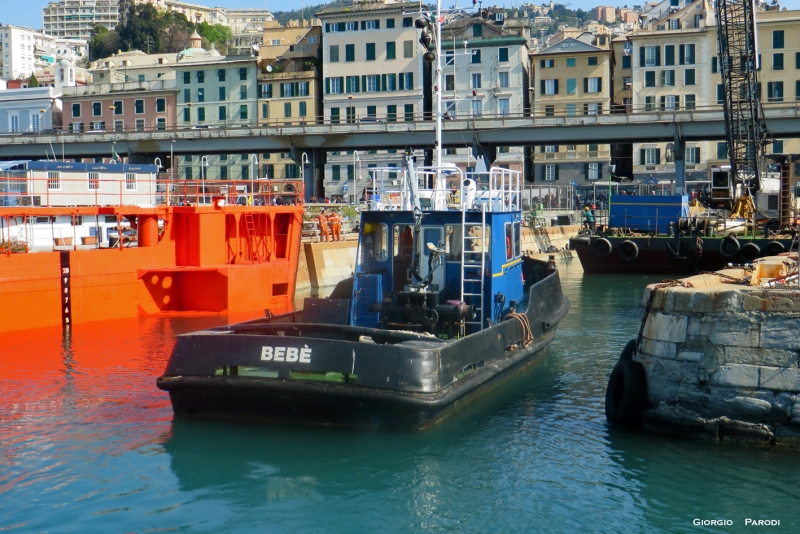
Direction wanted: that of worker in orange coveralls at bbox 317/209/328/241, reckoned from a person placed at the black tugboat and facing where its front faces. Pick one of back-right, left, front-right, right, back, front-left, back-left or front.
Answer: front-left

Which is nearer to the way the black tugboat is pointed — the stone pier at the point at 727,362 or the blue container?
the blue container

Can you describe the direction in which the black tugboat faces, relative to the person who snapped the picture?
facing away from the viewer and to the right of the viewer

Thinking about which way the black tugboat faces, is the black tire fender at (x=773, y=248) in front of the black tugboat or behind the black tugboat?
in front
